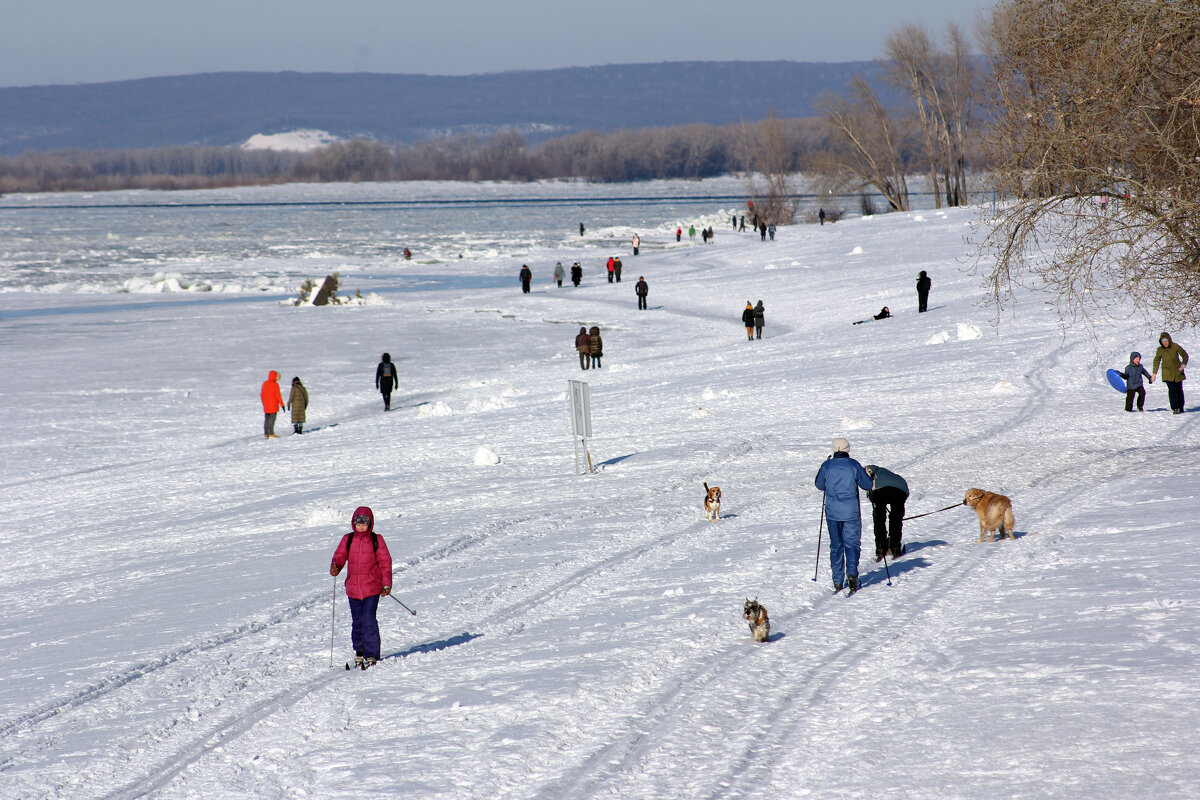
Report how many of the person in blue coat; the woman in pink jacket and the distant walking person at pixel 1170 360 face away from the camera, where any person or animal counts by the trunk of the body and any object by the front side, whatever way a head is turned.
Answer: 1

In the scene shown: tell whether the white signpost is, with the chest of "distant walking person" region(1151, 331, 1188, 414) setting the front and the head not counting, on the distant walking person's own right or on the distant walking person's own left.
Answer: on the distant walking person's own right

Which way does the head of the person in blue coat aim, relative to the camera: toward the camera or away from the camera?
away from the camera

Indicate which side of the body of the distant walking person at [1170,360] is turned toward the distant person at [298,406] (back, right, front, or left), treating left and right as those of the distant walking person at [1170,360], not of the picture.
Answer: right

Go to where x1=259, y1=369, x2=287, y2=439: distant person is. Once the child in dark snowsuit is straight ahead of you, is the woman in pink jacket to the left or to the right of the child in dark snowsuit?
right

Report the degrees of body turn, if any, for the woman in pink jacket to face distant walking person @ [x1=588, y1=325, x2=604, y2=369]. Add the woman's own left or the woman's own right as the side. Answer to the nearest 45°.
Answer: approximately 180°

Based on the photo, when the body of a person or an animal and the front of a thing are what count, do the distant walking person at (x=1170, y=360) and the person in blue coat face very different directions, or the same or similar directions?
very different directions

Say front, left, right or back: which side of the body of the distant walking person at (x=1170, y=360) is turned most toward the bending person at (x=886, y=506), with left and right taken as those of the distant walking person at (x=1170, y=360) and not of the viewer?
front

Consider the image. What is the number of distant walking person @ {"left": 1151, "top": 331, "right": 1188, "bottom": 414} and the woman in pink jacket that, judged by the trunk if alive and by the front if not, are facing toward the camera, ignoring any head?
2

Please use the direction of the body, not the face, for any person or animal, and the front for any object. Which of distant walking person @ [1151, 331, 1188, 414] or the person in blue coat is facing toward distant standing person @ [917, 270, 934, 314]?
the person in blue coat

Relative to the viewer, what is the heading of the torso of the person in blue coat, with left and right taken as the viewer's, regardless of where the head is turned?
facing away from the viewer

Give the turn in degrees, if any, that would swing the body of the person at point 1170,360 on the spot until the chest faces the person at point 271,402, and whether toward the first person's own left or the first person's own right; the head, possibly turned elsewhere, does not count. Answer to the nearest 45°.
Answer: approximately 90° to the first person's own right
